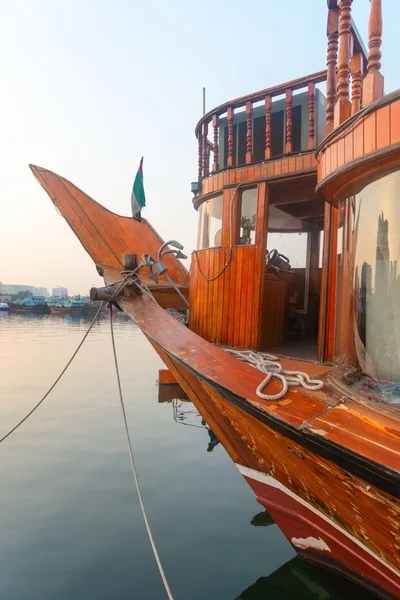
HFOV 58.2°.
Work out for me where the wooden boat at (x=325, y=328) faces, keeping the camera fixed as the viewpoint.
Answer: facing away from the viewer and to the left of the viewer
